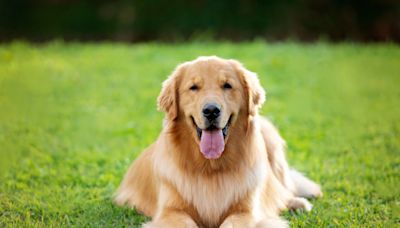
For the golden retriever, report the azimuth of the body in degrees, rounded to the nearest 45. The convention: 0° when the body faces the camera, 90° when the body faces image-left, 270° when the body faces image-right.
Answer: approximately 0°
